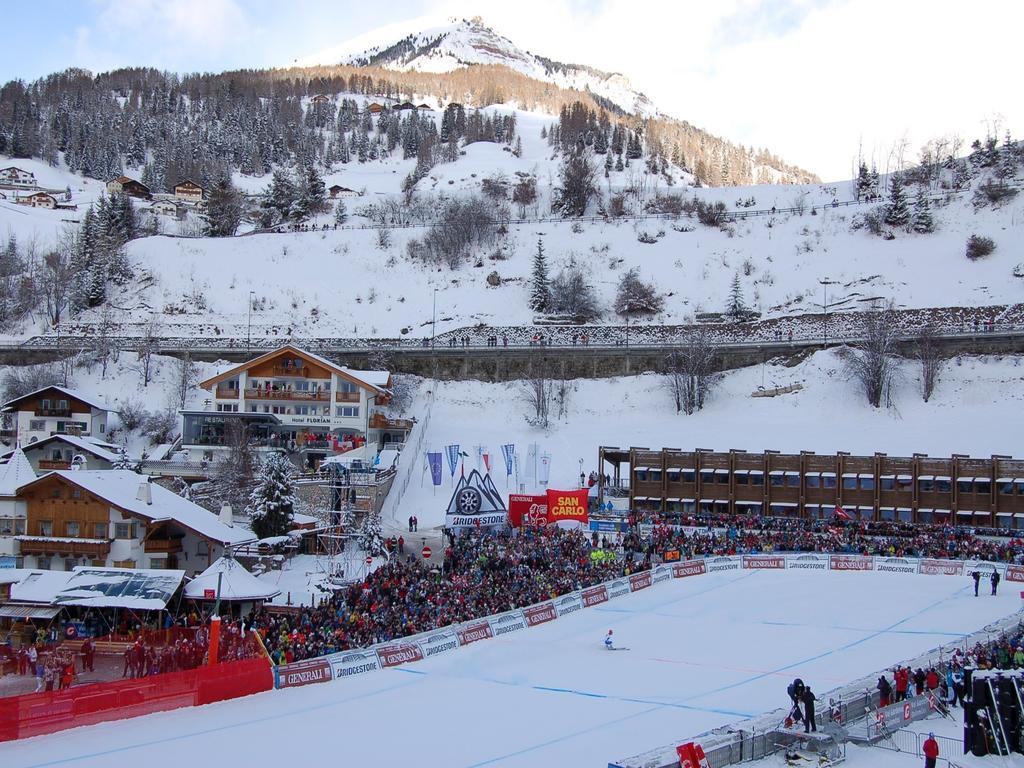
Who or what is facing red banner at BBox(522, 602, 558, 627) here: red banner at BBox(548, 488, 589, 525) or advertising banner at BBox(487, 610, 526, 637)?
red banner at BBox(548, 488, 589, 525)

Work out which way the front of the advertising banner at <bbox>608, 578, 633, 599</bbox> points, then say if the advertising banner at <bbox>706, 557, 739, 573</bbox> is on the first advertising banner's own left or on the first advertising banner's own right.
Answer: on the first advertising banner's own left

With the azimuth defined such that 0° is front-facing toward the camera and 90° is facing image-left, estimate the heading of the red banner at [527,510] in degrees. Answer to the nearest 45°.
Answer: approximately 0°

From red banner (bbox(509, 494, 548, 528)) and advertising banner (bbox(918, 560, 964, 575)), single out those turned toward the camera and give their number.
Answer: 2

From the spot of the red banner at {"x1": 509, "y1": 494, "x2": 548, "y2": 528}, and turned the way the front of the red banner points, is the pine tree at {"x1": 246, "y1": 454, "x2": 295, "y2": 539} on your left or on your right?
on your right

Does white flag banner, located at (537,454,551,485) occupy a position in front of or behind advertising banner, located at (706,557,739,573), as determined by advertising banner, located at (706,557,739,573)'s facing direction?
behind

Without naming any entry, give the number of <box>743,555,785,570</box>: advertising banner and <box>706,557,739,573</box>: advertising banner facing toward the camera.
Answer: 2

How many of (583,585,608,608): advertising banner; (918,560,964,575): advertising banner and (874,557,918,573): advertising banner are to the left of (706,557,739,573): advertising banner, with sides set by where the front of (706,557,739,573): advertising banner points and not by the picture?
2
